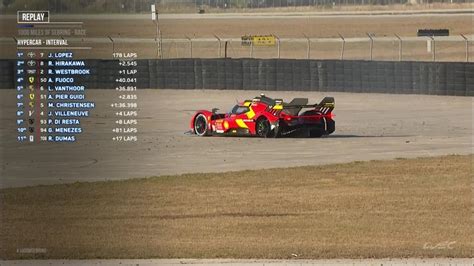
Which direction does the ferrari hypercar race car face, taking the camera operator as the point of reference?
facing away from the viewer and to the left of the viewer
